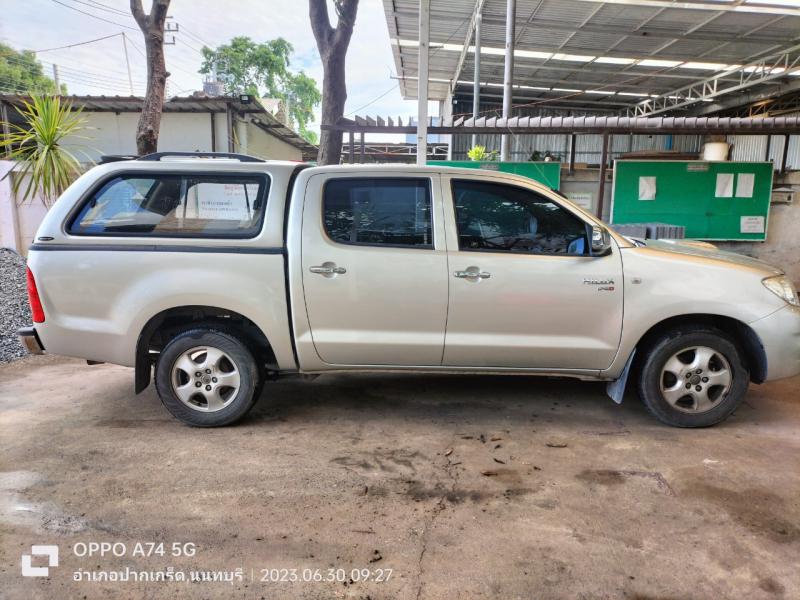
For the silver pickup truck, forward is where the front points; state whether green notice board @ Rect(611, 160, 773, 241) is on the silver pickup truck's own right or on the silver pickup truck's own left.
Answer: on the silver pickup truck's own left

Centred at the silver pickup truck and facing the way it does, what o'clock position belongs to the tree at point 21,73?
The tree is roughly at 8 o'clock from the silver pickup truck.

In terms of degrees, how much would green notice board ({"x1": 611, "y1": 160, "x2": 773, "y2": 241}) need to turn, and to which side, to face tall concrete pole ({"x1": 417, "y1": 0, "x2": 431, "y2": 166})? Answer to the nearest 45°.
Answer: approximately 45° to its right

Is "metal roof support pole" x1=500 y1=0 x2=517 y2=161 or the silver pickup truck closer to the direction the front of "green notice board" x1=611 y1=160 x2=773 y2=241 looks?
the silver pickup truck

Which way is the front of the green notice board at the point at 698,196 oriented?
toward the camera

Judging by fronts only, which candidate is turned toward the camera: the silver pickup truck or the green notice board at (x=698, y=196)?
the green notice board

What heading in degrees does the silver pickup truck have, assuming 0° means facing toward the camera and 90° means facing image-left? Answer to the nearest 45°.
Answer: approximately 270°

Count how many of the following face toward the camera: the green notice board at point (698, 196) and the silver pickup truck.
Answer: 1

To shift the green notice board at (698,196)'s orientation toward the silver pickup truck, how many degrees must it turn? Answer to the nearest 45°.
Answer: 0° — it already faces it

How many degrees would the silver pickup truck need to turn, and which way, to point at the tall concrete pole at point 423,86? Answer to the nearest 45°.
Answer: approximately 90° to its left
